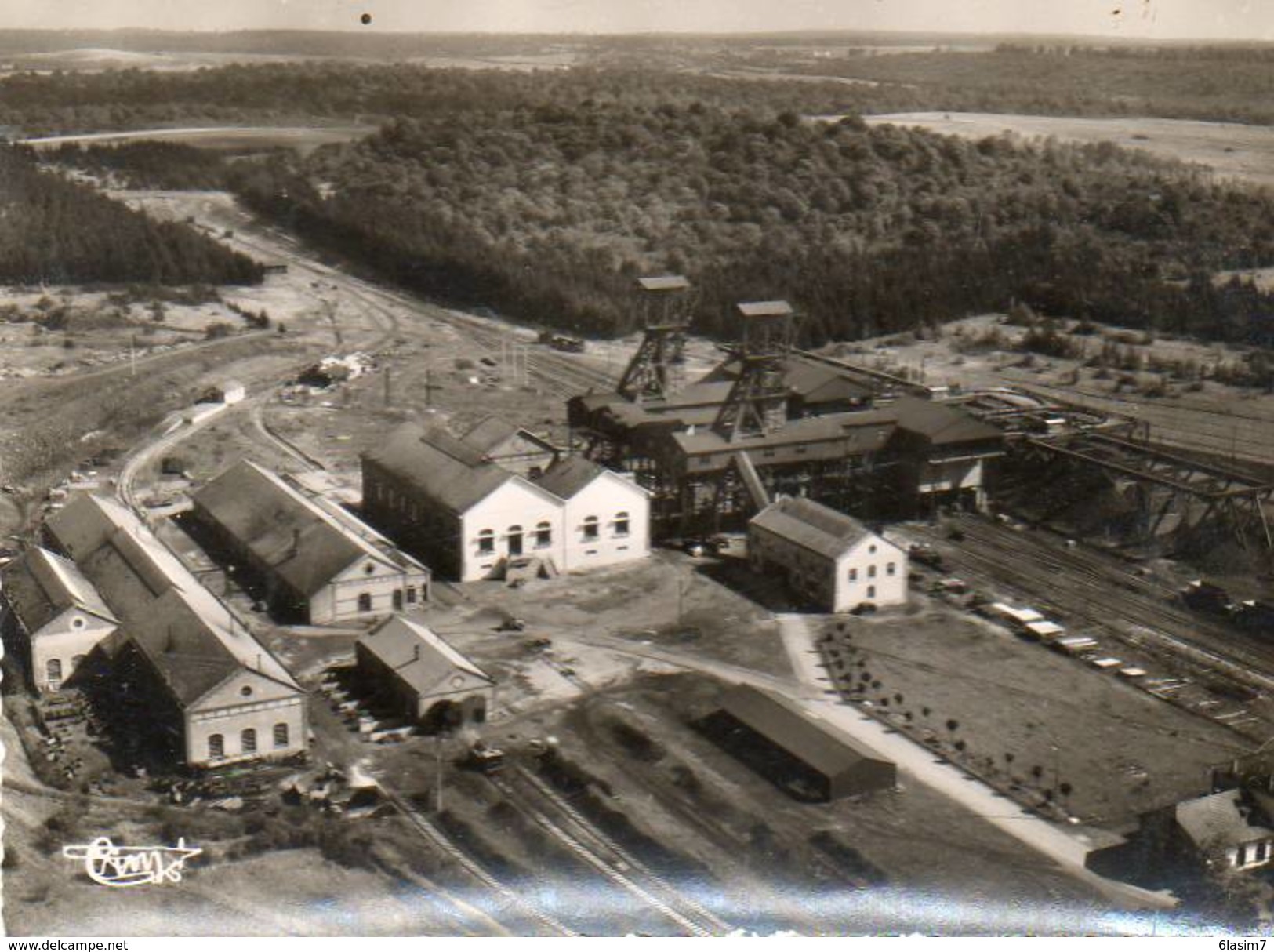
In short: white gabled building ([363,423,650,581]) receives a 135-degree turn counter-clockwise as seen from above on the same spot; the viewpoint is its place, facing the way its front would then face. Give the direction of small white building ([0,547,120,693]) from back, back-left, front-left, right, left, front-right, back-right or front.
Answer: back-left

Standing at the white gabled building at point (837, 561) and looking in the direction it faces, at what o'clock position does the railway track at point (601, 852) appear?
The railway track is roughly at 2 o'clock from the white gabled building.

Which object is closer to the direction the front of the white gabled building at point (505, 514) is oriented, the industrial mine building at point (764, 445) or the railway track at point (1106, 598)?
the railway track

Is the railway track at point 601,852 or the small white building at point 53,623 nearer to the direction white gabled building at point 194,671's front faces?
the railway track

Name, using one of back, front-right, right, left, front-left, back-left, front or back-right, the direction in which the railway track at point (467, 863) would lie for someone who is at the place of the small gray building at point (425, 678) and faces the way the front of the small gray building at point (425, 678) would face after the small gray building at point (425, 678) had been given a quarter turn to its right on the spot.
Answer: front-left

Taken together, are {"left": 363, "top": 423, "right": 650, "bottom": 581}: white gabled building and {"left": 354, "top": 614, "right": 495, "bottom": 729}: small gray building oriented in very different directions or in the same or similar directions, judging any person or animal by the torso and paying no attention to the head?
same or similar directions

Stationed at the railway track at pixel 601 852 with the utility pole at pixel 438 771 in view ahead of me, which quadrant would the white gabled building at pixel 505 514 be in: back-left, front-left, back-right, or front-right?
front-right

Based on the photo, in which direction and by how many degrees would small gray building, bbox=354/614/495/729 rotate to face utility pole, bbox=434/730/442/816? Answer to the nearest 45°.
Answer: approximately 45° to its right

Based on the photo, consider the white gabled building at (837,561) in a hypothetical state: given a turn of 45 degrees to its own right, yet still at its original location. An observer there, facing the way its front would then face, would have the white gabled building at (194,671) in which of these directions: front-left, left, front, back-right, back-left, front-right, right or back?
front-right

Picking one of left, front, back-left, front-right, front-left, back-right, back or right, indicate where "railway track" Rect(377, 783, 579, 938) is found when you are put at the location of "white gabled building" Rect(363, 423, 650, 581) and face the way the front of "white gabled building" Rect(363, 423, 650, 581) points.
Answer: front-right

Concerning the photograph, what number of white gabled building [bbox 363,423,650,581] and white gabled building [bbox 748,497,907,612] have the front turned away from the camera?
0

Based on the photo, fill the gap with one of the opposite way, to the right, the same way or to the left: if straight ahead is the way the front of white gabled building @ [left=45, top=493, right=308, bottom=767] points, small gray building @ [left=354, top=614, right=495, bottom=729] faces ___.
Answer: the same way

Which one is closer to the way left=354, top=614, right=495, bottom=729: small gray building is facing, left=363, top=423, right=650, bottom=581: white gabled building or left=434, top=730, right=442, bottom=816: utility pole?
the utility pole

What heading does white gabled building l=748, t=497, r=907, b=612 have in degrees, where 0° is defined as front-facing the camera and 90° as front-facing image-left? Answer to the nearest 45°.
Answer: approximately 315°

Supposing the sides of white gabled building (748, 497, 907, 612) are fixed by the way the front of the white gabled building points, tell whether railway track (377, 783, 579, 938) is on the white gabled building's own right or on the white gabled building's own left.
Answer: on the white gabled building's own right

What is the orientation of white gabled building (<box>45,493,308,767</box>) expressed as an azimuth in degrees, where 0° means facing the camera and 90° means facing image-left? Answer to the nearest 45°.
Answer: approximately 315°

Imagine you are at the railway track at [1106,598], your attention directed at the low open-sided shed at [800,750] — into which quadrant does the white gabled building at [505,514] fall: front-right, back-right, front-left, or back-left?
front-right

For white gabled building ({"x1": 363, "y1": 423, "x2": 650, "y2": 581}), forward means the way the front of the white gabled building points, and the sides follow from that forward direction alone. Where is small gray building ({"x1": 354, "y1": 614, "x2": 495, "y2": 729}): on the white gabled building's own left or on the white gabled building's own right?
on the white gabled building's own right

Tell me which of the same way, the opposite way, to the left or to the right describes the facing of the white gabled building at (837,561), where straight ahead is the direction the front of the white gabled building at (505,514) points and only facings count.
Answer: the same way

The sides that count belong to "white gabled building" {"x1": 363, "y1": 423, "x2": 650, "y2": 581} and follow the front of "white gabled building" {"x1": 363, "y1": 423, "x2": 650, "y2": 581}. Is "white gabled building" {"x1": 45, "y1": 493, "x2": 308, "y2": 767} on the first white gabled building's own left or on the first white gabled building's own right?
on the first white gabled building's own right

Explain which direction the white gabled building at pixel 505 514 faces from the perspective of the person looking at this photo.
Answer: facing the viewer and to the right of the viewer

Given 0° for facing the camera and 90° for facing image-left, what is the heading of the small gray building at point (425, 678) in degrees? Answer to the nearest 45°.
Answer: approximately 315°

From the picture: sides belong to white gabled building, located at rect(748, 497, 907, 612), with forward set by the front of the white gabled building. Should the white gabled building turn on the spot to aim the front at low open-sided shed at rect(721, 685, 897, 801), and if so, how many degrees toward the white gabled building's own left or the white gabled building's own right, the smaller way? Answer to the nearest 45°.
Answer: approximately 45° to the white gabled building's own right
